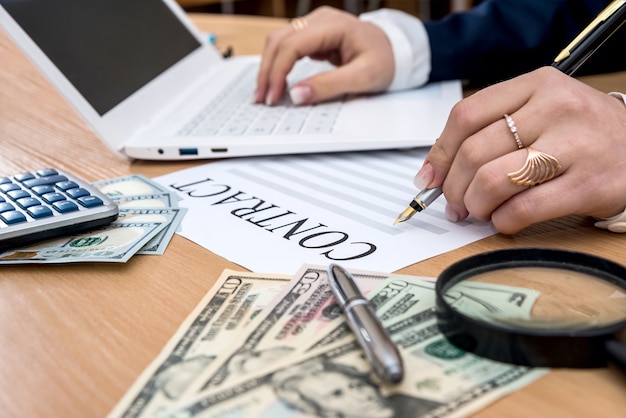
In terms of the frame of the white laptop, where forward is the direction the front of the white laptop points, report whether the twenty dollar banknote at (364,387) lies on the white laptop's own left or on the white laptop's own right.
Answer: on the white laptop's own right

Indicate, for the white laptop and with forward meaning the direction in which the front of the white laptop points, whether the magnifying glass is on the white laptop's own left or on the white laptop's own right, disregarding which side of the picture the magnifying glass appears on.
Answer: on the white laptop's own right

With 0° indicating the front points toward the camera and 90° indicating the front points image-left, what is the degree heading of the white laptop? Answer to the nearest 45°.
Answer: approximately 270°
